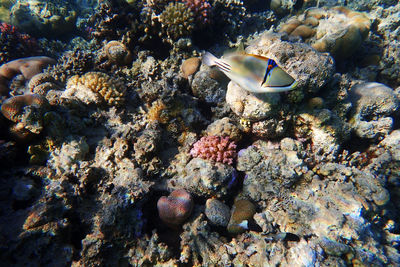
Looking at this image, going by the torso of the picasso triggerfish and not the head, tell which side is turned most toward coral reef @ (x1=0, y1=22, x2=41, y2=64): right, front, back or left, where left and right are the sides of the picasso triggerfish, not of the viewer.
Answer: back

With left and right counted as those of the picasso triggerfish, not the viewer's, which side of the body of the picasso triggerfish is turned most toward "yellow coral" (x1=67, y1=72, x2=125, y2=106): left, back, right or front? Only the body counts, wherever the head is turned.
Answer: back

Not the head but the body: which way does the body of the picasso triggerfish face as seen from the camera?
to the viewer's right

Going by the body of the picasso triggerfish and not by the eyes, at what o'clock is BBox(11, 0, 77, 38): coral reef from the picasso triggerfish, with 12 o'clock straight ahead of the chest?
The coral reef is roughly at 7 o'clock from the picasso triggerfish.

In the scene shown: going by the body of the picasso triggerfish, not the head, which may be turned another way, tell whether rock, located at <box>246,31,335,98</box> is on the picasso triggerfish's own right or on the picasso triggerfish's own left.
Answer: on the picasso triggerfish's own left

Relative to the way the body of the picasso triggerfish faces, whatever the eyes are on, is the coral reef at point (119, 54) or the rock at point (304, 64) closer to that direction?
the rock

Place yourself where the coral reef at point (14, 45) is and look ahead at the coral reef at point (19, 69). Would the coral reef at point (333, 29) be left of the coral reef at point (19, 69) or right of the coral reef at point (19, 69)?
left

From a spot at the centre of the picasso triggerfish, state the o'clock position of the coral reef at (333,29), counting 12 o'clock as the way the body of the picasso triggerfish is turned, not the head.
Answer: The coral reef is roughly at 10 o'clock from the picasso triggerfish.

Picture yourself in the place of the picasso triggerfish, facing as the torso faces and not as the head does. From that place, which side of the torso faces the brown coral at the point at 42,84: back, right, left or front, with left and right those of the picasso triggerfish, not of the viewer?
back
